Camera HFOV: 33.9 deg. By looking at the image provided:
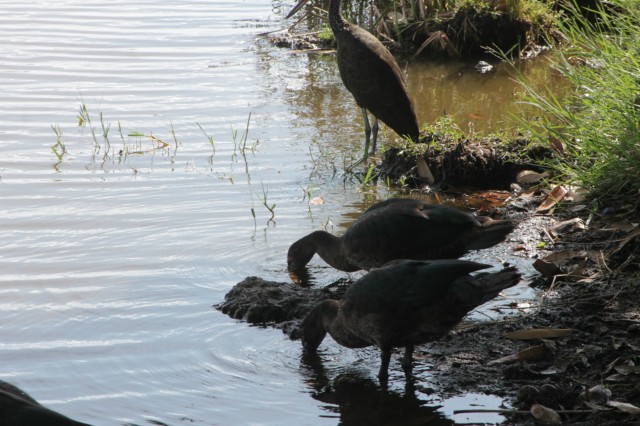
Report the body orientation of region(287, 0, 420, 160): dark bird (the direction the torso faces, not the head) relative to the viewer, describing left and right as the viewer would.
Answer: facing to the left of the viewer

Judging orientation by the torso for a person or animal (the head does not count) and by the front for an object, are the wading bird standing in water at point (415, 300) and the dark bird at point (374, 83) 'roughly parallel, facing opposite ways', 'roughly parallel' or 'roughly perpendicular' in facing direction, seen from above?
roughly parallel

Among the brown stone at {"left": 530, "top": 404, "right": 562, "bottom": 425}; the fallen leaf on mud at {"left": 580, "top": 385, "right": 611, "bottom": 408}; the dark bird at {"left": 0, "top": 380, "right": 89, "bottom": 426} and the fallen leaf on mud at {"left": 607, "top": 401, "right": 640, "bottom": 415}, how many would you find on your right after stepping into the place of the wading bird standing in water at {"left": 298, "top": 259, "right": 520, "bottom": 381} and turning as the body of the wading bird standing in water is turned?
0

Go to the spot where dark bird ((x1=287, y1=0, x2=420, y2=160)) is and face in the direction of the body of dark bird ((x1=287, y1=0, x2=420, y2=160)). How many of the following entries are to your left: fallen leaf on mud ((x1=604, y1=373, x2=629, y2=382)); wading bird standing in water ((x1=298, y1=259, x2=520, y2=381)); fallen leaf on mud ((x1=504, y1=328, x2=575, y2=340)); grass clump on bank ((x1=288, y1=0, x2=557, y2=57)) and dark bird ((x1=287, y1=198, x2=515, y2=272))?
4

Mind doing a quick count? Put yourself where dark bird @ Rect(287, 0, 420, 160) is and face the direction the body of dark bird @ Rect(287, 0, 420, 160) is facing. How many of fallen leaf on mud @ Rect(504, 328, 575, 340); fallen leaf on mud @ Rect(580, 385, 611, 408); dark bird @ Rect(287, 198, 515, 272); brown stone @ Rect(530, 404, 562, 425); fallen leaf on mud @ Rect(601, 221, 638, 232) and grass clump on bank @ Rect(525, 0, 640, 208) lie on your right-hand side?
0

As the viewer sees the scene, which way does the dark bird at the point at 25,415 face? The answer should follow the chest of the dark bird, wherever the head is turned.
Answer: to the viewer's left

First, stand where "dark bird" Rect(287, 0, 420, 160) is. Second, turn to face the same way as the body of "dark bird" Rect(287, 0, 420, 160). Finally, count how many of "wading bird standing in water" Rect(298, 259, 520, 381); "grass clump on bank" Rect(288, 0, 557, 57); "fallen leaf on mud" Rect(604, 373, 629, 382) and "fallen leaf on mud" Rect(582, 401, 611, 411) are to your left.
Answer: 3

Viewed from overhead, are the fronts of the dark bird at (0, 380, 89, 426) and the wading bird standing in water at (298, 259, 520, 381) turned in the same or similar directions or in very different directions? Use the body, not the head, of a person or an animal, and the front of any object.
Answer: same or similar directions

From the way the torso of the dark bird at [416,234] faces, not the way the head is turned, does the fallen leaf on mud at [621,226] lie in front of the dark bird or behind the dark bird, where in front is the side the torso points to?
behind

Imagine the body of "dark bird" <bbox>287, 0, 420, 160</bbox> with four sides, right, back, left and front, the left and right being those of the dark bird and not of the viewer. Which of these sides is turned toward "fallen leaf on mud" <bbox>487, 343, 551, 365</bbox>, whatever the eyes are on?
left

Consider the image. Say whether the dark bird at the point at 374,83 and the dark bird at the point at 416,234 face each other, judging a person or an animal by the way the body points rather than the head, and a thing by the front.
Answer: no

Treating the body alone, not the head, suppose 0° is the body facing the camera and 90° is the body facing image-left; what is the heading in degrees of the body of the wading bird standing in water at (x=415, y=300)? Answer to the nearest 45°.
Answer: approximately 90°

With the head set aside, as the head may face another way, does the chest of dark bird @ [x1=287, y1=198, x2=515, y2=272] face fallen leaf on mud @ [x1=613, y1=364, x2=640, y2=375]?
no

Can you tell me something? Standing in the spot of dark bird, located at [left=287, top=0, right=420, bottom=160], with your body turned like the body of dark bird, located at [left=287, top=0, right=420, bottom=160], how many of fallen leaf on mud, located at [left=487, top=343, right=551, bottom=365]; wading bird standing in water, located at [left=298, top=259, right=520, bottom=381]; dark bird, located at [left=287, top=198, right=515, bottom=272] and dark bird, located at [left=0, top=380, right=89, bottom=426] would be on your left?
4

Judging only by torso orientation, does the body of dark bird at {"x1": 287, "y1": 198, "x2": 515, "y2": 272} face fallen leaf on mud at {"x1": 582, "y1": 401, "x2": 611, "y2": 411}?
no

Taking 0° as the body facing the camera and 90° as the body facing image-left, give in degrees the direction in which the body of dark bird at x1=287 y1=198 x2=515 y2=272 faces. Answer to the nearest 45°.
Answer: approximately 90°

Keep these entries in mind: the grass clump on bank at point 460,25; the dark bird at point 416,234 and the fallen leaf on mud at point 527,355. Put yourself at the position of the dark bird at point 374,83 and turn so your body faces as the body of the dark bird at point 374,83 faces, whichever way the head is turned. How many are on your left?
2
